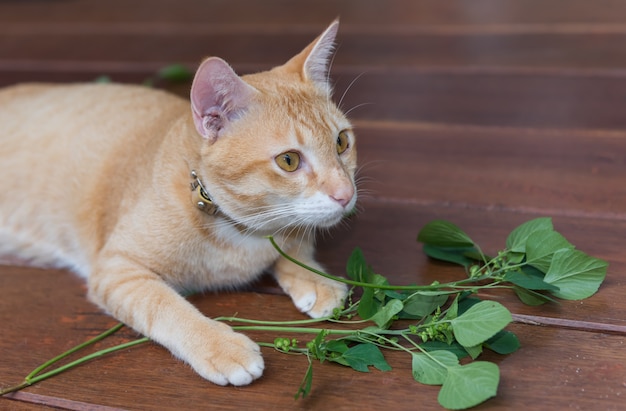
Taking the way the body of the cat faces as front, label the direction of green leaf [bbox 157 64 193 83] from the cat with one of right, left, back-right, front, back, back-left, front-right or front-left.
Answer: back-left

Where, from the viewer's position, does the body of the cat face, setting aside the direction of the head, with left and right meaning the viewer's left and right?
facing the viewer and to the right of the viewer
